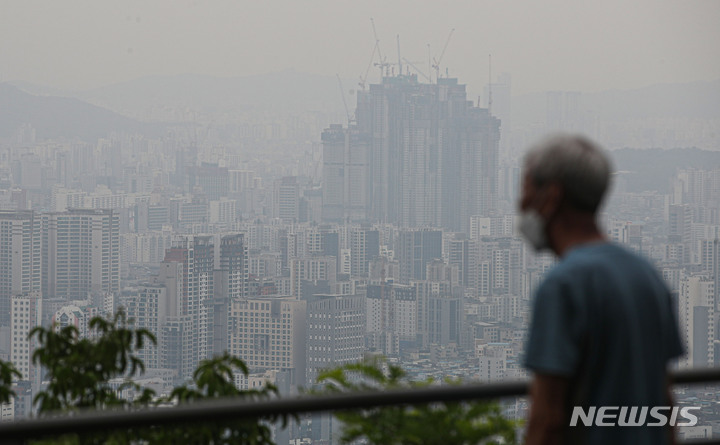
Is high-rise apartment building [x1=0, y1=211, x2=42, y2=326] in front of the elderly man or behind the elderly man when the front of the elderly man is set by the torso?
in front

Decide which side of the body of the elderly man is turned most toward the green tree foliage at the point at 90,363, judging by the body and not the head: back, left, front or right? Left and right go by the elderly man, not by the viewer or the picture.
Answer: front

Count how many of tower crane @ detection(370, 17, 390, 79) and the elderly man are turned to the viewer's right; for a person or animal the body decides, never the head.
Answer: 0

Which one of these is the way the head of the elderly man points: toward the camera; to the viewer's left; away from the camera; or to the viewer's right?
to the viewer's left

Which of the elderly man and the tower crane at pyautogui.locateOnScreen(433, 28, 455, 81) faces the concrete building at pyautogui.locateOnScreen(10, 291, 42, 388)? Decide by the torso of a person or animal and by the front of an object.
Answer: the elderly man

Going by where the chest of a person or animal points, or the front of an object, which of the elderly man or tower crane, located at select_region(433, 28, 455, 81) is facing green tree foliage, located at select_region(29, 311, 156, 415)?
the elderly man

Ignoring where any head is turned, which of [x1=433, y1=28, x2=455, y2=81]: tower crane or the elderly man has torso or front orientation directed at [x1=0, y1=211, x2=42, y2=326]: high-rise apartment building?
the elderly man
